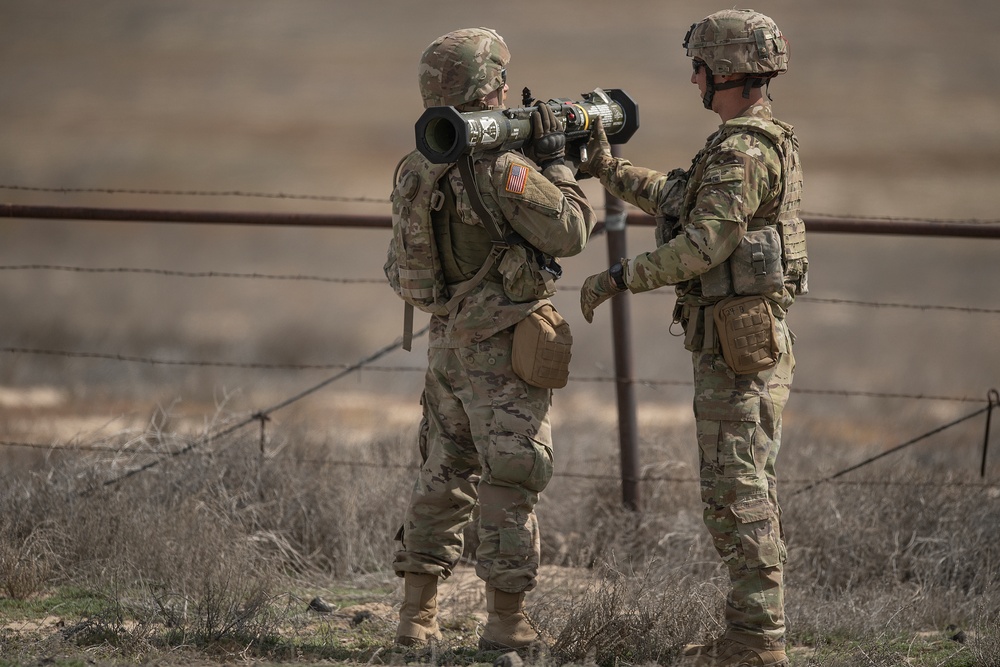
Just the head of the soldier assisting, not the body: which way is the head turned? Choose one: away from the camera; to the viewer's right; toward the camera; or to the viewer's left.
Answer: to the viewer's left

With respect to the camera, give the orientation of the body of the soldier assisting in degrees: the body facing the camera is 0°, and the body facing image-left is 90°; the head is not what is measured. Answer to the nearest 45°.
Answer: approximately 90°

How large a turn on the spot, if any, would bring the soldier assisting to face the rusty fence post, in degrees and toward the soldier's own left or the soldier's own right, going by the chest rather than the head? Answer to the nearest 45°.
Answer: approximately 90° to the soldier's own right
